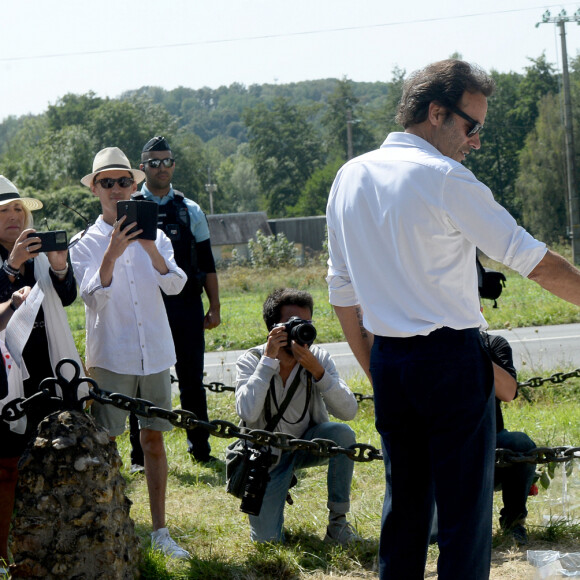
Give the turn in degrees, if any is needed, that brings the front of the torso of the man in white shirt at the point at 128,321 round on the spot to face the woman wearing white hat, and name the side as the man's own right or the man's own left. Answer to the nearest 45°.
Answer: approximately 90° to the man's own right

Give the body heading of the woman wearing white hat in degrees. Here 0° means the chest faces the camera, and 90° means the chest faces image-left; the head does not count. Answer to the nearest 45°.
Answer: approximately 315°

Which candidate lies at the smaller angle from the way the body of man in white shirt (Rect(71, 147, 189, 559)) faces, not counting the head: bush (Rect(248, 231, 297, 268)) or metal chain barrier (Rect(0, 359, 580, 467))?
the metal chain barrier

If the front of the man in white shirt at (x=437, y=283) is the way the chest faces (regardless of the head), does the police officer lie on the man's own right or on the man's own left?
on the man's own left

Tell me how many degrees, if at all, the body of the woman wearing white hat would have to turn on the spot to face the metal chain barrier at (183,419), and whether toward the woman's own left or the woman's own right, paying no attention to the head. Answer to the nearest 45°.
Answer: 0° — they already face it

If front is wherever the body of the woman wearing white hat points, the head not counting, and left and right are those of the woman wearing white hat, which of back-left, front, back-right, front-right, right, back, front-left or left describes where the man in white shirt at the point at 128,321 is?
left

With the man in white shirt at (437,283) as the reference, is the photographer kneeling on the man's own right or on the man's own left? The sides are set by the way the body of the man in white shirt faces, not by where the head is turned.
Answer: on the man's own left

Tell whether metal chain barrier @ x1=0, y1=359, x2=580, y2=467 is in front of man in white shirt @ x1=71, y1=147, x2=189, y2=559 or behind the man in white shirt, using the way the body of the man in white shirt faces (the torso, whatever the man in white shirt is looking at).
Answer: in front

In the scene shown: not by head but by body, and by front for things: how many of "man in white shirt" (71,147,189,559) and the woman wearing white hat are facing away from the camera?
0
